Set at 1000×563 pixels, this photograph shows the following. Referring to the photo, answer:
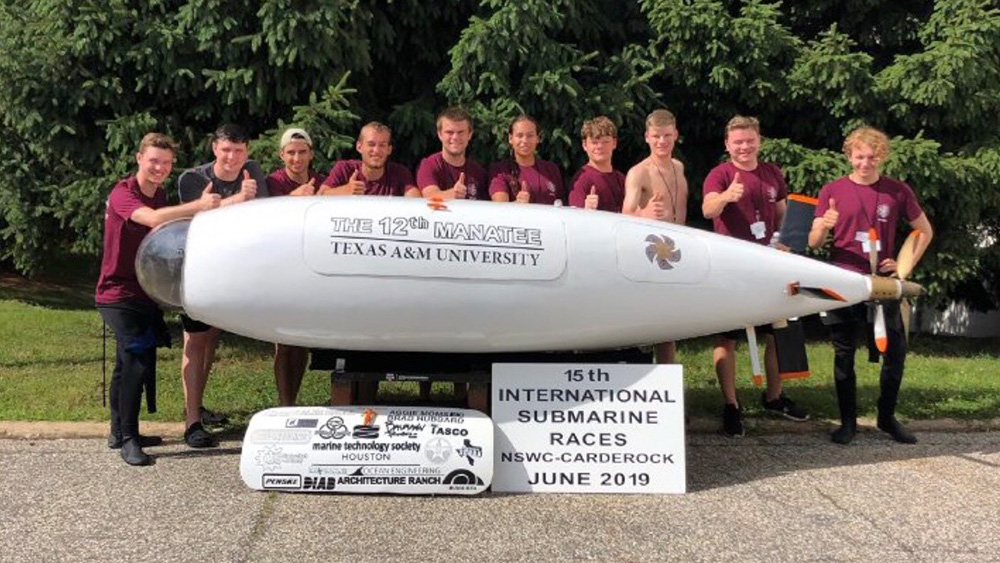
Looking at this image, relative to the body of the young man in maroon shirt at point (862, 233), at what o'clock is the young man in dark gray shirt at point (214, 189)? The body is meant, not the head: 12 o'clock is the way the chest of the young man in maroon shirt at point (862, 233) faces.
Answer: the young man in dark gray shirt at point (214, 189) is roughly at 2 o'clock from the young man in maroon shirt at point (862, 233).

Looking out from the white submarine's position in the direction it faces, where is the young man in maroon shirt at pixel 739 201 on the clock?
The young man in maroon shirt is roughly at 5 o'clock from the white submarine.

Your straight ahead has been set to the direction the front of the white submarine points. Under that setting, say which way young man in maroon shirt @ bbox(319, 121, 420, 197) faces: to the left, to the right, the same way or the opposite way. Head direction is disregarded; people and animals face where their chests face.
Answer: to the left

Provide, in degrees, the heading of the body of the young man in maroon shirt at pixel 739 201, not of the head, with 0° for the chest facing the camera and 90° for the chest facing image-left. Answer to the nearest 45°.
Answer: approximately 0°

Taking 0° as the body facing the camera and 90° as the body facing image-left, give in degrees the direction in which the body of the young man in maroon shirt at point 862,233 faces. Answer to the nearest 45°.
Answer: approximately 0°

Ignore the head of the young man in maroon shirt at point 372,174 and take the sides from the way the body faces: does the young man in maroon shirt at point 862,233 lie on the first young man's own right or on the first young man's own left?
on the first young man's own left
